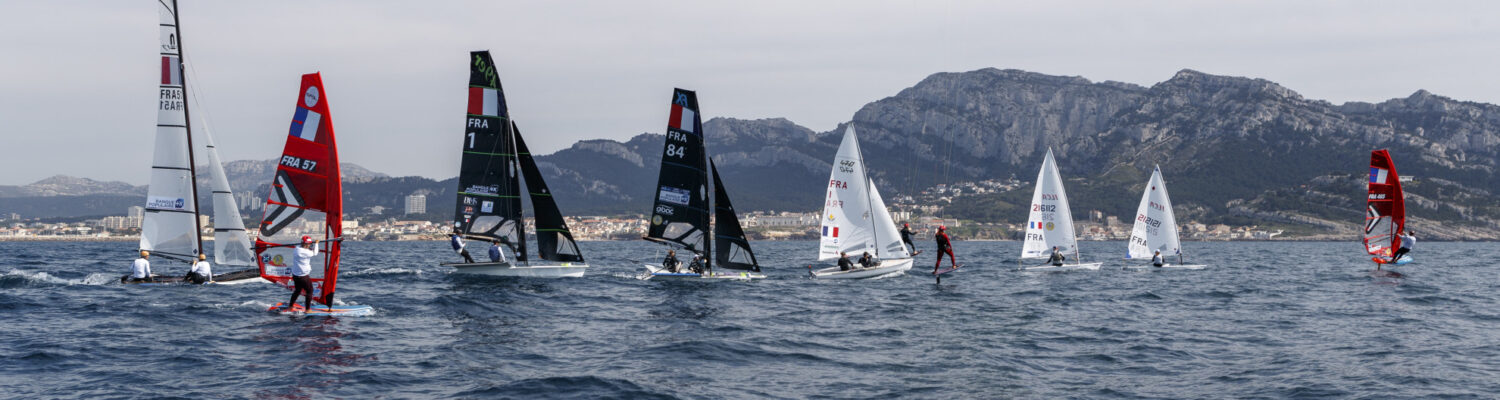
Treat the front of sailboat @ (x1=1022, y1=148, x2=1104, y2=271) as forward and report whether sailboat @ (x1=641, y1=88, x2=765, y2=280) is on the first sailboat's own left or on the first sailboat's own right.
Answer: on the first sailboat's own right

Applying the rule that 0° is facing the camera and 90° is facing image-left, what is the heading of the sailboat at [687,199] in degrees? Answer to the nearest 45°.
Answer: approximately 270°

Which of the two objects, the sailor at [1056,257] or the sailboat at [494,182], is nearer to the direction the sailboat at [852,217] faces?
the sailor

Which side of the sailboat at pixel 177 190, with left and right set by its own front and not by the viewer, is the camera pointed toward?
right

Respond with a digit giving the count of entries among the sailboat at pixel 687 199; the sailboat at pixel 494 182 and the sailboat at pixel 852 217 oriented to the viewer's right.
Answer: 3

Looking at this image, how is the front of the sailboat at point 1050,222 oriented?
to the viewer's right

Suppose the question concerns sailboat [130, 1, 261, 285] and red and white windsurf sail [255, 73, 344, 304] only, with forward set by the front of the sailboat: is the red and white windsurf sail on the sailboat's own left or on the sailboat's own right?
on the sailboat's own right

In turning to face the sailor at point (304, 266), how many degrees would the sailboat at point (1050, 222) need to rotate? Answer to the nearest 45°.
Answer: approximately 135° to its right

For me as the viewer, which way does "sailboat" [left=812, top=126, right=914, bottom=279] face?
facing to the right of the viewer

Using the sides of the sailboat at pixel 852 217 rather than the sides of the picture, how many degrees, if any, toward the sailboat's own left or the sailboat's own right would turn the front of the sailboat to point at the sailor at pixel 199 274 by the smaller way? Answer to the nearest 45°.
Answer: approximately 135° to the sailboat's own right

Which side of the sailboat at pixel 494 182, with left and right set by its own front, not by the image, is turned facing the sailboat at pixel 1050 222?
front

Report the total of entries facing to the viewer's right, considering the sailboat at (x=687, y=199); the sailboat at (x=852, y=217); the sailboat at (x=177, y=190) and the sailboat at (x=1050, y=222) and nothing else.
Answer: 4

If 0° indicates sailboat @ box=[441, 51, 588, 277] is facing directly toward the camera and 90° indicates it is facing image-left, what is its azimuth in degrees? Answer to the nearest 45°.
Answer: approximately 270°

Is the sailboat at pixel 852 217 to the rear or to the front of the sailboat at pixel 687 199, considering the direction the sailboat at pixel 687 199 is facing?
to the front

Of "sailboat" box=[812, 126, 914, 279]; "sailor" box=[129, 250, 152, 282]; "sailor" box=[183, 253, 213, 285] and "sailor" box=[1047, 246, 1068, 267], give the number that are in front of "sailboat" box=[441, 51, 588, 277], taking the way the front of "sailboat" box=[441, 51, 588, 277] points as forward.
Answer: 2

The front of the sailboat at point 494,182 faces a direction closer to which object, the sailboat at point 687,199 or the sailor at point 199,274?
the sailboat
